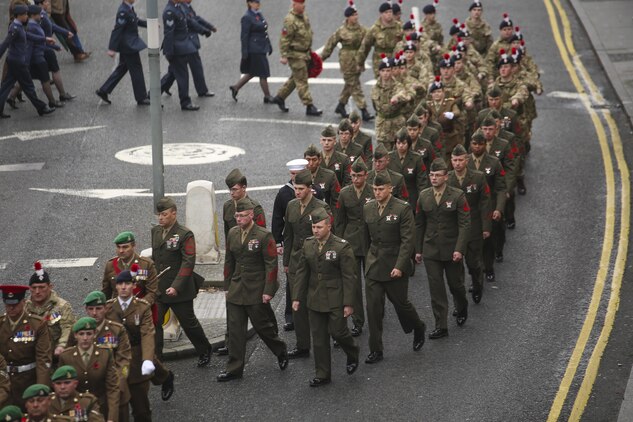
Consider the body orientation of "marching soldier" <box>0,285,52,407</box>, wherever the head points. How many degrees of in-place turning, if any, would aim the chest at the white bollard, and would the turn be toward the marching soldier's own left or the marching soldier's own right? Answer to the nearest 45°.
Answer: approximately 180°

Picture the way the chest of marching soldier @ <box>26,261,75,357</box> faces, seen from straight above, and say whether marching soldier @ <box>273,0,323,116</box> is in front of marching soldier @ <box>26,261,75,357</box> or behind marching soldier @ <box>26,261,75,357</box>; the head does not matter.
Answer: behind

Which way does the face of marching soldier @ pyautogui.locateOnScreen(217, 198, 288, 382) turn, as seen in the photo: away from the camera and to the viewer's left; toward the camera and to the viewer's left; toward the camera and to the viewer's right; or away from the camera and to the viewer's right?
toward the camera and to the viewer's left

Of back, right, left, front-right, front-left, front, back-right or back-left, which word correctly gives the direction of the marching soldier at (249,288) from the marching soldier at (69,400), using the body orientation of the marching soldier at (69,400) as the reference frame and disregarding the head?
back

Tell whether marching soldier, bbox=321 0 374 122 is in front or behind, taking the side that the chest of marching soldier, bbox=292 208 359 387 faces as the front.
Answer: behind

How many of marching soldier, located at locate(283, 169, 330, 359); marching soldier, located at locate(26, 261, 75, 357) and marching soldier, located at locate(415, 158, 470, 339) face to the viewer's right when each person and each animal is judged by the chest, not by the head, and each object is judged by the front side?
0

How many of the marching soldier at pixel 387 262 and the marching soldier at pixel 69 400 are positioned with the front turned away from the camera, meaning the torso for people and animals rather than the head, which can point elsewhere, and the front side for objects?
0

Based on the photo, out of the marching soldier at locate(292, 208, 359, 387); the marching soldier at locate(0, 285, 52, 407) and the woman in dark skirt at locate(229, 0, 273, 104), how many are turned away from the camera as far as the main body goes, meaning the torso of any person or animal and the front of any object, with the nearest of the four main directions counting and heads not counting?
0
